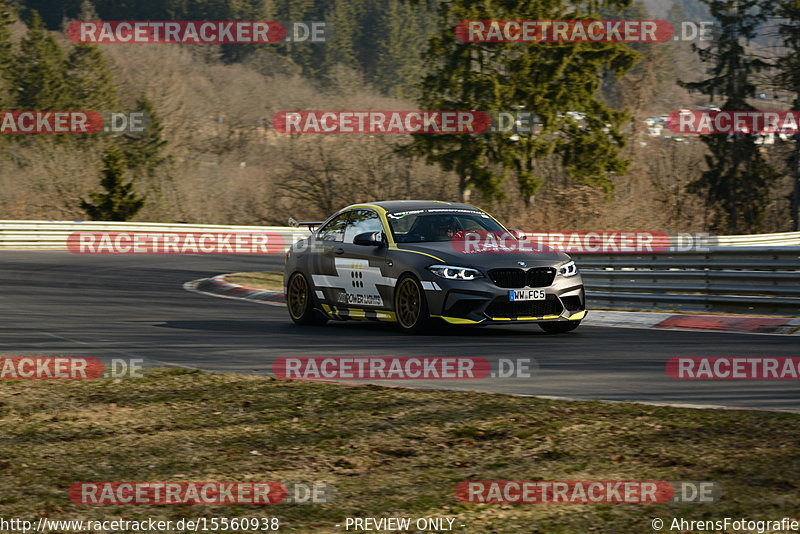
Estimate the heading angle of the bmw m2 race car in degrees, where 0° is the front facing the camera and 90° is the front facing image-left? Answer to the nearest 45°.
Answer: approximately 315°

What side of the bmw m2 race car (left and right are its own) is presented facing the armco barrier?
left
